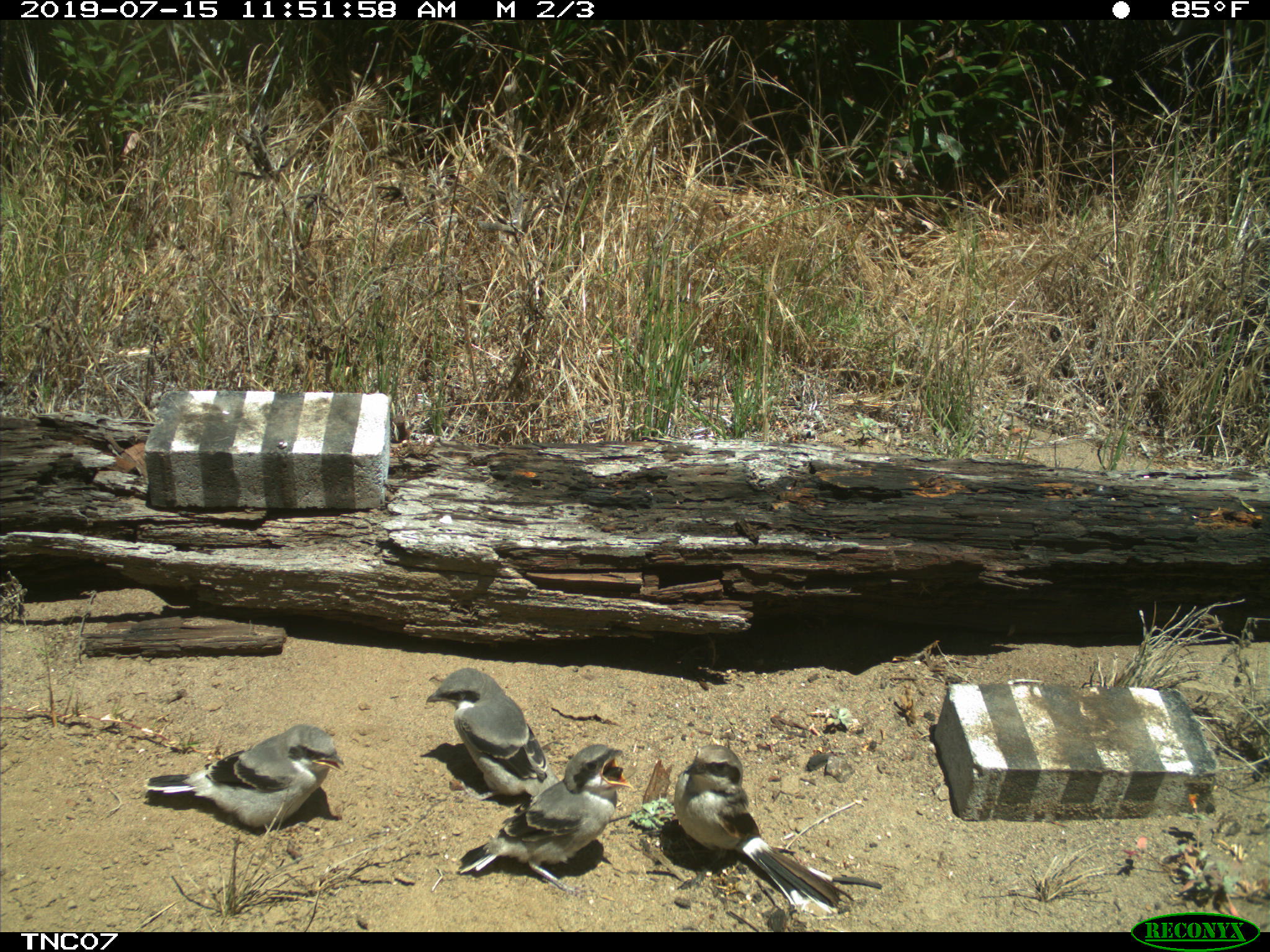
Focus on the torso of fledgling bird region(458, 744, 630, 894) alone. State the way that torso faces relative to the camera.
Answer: to the viewer's right

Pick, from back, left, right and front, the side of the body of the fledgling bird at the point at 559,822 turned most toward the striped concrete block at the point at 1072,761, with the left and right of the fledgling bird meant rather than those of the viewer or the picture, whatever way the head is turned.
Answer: front

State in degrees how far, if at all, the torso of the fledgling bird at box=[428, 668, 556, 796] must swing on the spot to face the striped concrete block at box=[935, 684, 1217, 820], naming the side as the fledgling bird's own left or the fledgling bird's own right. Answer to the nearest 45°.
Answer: approximately 135° to the fledgling bird's own right

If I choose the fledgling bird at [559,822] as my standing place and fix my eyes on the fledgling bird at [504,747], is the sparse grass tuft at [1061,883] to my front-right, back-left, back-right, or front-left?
back-right

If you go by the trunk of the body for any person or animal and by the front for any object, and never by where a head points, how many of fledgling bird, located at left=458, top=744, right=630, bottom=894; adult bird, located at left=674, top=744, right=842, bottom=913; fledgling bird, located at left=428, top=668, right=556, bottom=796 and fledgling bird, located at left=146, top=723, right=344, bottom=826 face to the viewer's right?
2

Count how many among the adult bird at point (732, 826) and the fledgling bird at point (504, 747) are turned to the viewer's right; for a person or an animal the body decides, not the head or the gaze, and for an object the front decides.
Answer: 0

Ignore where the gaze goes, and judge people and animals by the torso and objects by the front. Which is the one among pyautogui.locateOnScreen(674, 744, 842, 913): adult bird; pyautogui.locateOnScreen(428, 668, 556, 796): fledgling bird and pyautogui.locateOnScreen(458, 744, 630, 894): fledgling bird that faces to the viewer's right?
pyautogui.locateOnScreen(458, 744, 630, 894): fledgling bird

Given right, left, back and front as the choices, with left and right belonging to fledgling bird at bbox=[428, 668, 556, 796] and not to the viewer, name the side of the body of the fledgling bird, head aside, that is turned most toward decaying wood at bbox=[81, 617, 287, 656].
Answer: front

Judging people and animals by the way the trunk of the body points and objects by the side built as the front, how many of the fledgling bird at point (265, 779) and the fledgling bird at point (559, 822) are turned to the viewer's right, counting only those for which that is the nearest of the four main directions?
2

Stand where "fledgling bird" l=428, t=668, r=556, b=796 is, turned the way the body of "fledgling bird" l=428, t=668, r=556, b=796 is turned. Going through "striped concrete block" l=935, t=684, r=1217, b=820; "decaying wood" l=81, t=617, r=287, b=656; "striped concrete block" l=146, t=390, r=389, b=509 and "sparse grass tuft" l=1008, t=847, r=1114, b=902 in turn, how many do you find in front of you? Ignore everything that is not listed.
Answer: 2

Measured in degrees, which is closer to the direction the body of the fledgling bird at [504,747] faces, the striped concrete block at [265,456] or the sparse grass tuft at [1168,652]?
the striped concrete block

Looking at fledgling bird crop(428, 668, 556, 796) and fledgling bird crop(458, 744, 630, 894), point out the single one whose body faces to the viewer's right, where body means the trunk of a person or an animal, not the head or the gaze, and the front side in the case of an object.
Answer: fledgling bird crop(458, 744, 630, 894)
